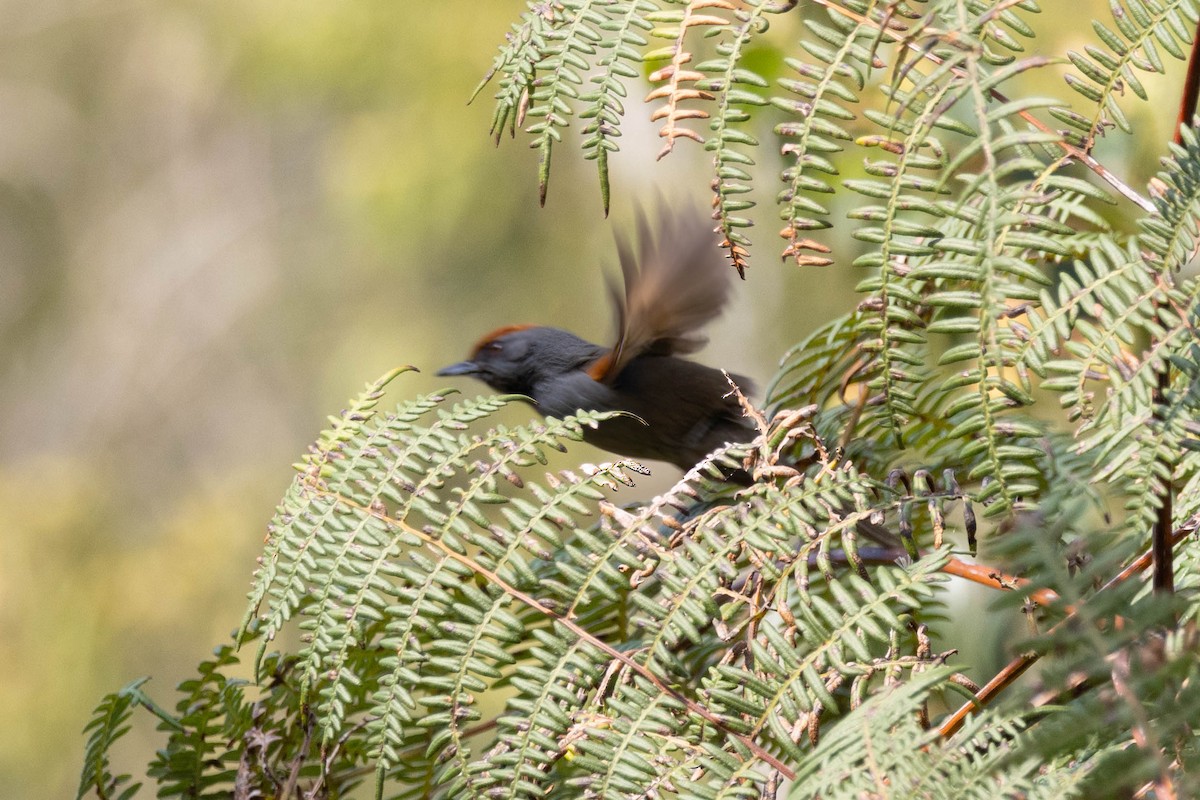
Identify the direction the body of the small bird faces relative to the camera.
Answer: to the viewer's left
